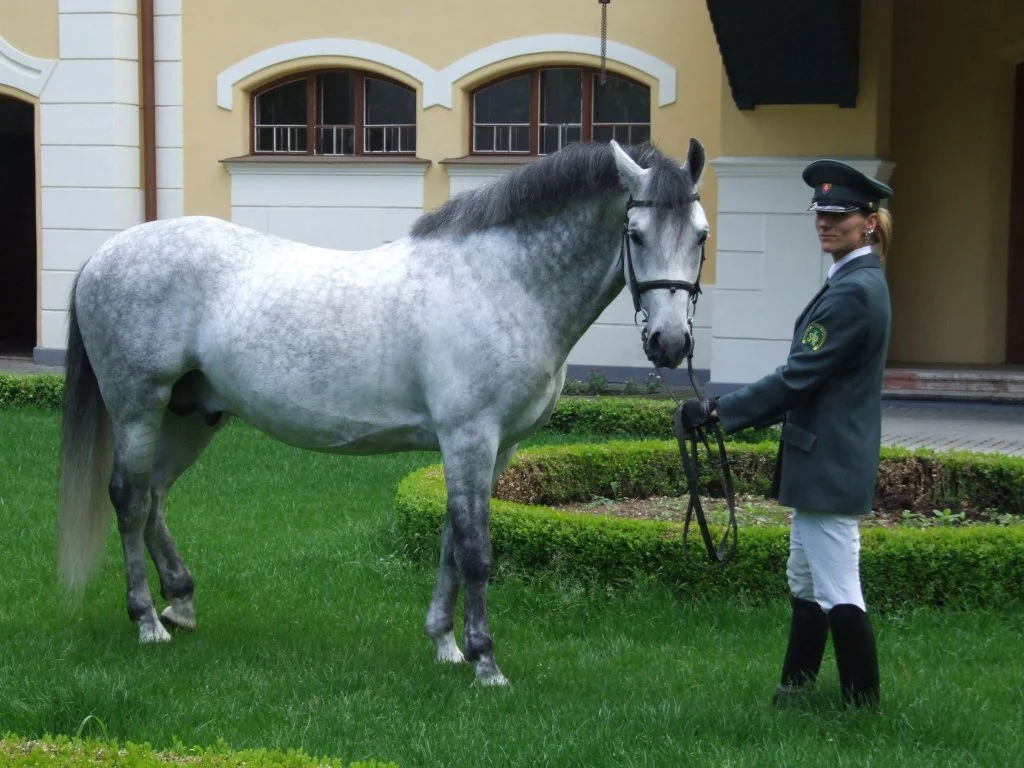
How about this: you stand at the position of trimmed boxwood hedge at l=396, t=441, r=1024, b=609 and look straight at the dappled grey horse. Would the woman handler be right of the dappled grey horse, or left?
left

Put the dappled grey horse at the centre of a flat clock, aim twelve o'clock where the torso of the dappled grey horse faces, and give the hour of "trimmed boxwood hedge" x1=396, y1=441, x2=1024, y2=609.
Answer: The trimmed boxwood hedge is roughly at 11 o'clock from the dappled grey horse.

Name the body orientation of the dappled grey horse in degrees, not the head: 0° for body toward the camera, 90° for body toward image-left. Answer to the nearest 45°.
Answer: approximately 270°

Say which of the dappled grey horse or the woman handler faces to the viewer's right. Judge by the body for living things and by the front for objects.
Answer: the dappled grey horse

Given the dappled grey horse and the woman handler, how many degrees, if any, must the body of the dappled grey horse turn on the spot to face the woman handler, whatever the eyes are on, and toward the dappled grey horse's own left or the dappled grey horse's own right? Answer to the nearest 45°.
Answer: approximately 45° to the dappled grey horse's own right

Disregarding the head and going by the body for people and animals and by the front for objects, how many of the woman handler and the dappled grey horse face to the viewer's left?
1

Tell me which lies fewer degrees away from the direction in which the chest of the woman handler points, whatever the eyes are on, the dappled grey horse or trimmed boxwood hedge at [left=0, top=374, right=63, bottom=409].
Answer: the dappled grey horse

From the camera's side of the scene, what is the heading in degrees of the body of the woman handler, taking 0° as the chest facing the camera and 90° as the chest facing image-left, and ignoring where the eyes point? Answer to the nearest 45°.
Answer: approximately 90°

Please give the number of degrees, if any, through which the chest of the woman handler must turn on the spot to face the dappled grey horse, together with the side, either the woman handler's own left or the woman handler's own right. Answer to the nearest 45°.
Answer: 0° — they already face it

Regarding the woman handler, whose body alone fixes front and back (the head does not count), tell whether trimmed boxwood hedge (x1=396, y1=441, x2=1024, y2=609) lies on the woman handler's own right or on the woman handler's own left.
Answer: on the woman handler's own right

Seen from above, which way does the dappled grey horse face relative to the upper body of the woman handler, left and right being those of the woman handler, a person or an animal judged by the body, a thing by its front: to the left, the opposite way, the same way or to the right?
the opposite way

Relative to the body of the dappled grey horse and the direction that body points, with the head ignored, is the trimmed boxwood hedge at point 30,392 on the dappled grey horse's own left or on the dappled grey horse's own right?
on the dappled grey horse's own left
